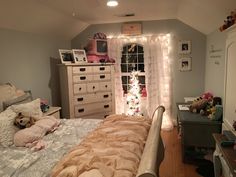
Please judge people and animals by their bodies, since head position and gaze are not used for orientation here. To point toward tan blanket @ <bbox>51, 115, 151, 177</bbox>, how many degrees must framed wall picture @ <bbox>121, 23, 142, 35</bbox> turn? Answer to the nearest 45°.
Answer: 0° — it already faces it

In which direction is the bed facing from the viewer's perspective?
to the viewer's right

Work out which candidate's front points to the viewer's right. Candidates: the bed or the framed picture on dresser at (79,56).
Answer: the bed

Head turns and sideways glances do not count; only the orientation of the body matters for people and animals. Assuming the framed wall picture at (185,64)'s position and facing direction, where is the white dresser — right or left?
on its right

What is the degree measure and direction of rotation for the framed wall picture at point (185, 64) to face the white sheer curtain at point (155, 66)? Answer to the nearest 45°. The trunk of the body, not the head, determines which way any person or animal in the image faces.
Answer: approximately 90° to its right

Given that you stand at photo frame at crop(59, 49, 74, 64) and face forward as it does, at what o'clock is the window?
The window is roughly at 10 o'clock from the photo frame.

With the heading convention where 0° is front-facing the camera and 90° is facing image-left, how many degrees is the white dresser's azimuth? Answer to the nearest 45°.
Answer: approximately 315°
